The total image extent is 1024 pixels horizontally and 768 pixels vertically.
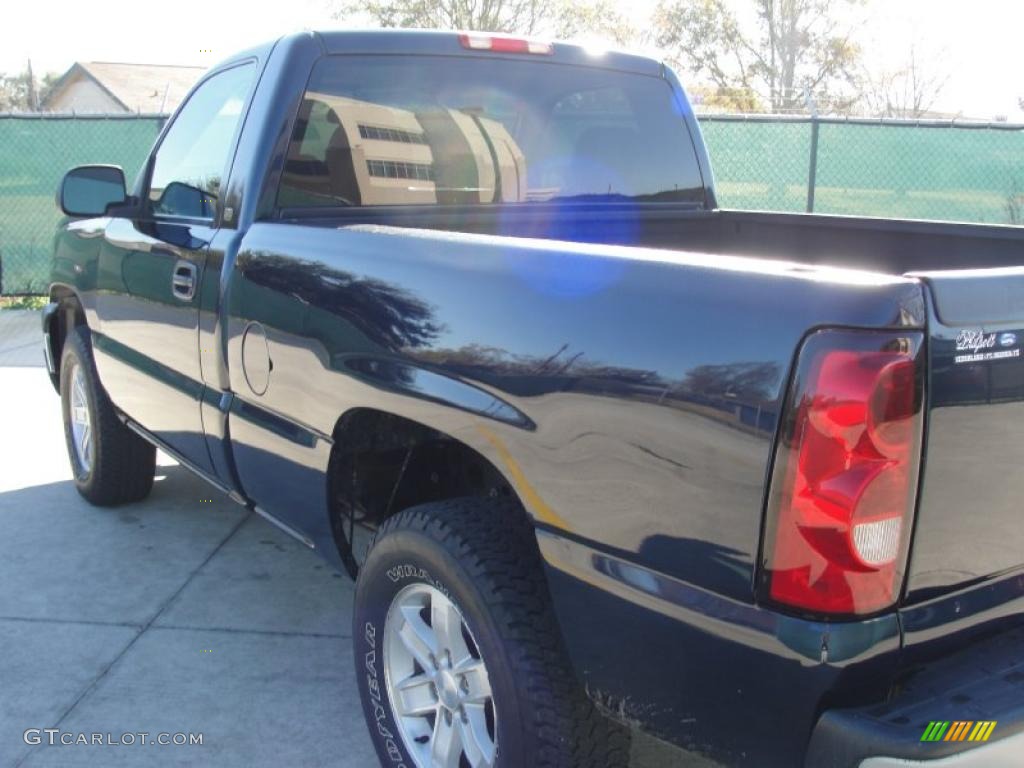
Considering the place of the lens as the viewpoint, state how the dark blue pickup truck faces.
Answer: facing away from the viewer and to the left of the viewer

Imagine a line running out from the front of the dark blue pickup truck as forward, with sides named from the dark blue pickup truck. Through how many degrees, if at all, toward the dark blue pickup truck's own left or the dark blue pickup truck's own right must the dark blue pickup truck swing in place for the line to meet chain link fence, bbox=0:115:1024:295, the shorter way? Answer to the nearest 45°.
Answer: approximately 45° to the dark blue pickup truck's own right

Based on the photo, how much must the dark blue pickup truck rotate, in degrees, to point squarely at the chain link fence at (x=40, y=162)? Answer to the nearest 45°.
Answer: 0° — it already faces it

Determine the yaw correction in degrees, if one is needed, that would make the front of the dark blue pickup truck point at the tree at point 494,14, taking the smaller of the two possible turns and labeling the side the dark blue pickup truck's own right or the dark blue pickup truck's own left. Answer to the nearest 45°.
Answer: approximately 45° to the dark blue pickup truck's own right

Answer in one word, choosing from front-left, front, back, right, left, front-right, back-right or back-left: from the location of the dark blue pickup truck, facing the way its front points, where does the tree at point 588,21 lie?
front-right
